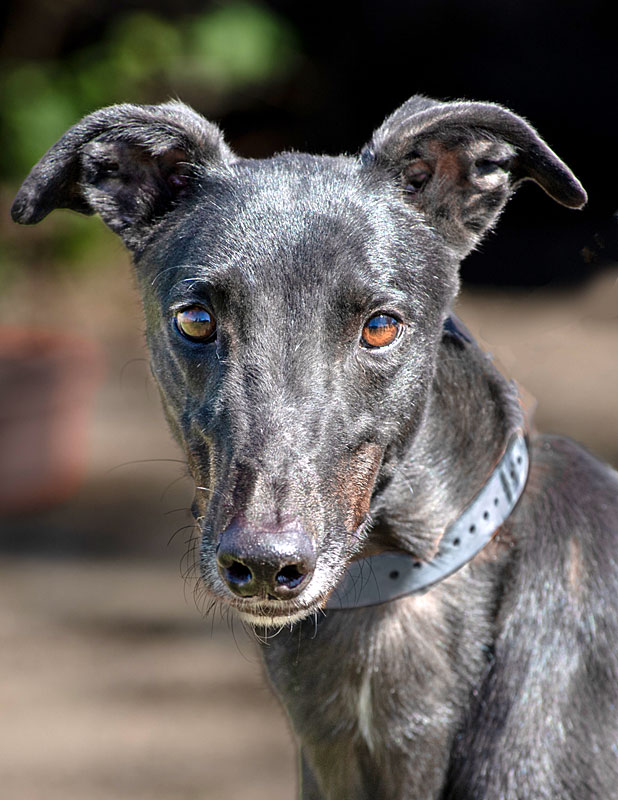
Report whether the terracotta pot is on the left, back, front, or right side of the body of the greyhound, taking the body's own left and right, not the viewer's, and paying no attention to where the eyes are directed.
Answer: right

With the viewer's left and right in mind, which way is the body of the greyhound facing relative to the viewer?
facing the viewer and to the left of the viewer
